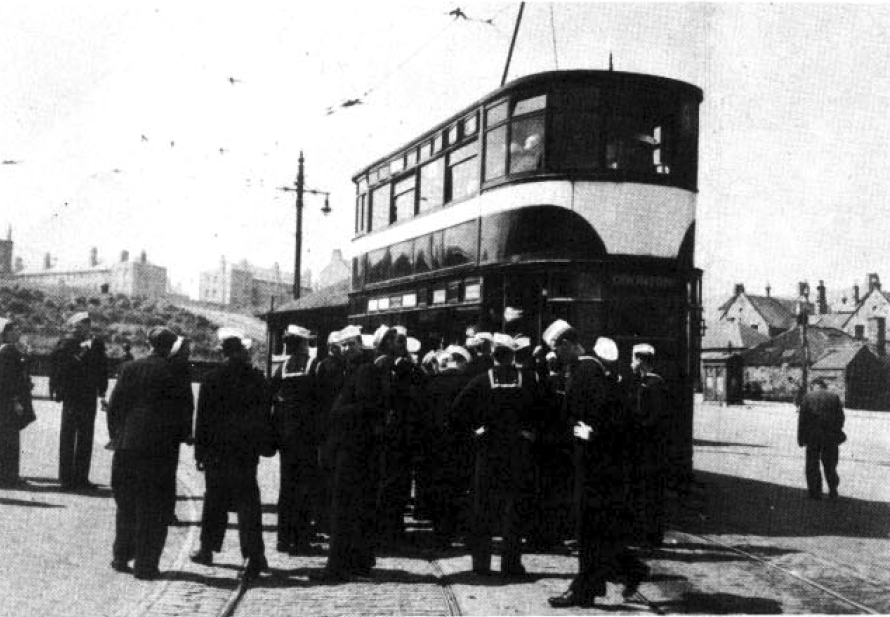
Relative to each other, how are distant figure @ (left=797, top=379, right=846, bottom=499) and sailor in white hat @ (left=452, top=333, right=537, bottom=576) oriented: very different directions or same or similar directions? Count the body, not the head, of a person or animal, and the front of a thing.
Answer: same or similar directions

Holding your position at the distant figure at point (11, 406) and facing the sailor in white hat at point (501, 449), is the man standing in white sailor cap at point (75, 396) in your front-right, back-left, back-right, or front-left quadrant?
front-left

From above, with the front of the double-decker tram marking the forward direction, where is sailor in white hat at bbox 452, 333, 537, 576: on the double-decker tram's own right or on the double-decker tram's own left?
on the double-decker tram's own right

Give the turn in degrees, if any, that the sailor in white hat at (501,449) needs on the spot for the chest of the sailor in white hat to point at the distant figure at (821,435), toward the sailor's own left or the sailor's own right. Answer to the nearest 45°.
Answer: approximately 45° to the sailor's own right

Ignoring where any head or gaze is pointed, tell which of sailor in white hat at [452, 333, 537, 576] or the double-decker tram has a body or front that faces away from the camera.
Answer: the sailor in white hat

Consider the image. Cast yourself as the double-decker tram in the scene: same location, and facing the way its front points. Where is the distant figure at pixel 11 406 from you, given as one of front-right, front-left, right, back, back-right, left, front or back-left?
back-right

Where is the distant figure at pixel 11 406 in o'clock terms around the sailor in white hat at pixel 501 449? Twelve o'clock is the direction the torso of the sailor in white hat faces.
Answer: The distant figure is roughly at 10 o'clock from the sailor in white hat.

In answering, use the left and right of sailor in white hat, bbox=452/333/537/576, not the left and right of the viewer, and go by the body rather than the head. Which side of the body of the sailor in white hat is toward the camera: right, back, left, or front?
back

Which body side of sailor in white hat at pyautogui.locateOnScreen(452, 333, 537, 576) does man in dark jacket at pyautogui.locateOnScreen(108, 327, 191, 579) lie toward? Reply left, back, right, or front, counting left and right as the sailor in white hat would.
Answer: left

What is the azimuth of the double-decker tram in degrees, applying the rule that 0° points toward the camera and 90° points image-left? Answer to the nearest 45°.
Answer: approximately 315°

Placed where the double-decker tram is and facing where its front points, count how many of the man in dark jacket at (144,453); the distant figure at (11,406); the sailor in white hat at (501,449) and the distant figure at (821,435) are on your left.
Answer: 1

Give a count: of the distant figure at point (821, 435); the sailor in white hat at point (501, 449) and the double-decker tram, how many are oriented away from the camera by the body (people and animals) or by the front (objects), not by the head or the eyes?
2

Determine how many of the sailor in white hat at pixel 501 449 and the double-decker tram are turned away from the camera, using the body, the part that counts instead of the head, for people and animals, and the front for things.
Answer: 1

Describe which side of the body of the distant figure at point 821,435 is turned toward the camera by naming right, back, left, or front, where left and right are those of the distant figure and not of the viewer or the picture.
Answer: back
